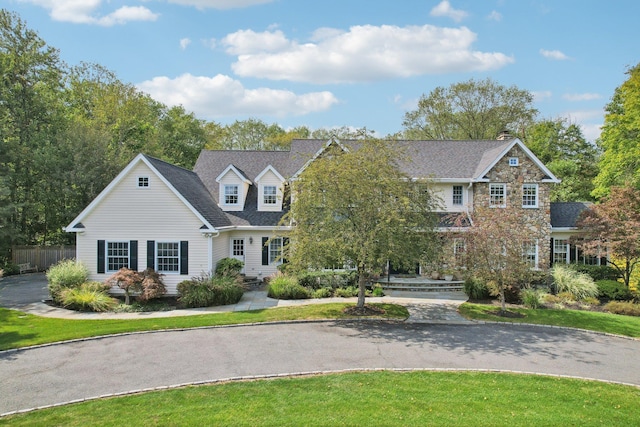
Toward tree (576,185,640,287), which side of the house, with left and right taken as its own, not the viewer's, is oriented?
left

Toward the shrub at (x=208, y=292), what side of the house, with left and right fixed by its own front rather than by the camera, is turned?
front

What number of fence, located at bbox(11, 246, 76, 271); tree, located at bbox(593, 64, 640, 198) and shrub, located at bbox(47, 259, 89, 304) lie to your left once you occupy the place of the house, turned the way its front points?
1

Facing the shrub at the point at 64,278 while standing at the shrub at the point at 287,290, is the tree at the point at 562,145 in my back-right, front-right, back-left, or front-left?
back-right

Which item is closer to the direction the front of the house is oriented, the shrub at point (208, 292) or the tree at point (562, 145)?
the shrub

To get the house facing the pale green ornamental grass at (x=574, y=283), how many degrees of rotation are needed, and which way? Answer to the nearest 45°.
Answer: approximately 90° to its left

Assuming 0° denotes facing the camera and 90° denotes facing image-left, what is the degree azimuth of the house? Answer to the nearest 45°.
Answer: approximately 0°

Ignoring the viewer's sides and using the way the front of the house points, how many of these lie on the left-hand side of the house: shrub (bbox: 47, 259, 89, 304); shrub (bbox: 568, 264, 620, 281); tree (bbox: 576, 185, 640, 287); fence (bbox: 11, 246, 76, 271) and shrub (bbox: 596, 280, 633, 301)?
3

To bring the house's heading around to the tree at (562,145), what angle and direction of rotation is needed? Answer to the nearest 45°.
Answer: approximately 135° to its left

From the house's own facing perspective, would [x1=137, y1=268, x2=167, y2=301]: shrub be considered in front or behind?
in front

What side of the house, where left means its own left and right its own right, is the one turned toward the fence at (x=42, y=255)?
right

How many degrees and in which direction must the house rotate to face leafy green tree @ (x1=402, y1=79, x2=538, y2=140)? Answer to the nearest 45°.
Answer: approximately 135° to its left

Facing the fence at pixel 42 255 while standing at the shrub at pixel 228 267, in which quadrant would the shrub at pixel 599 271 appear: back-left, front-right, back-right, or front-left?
back-right
